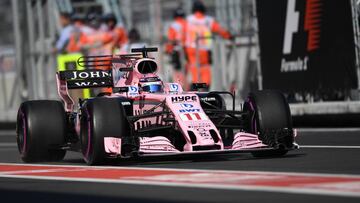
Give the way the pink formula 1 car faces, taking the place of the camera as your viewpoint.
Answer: facing the viewer and to the right of the viewer
